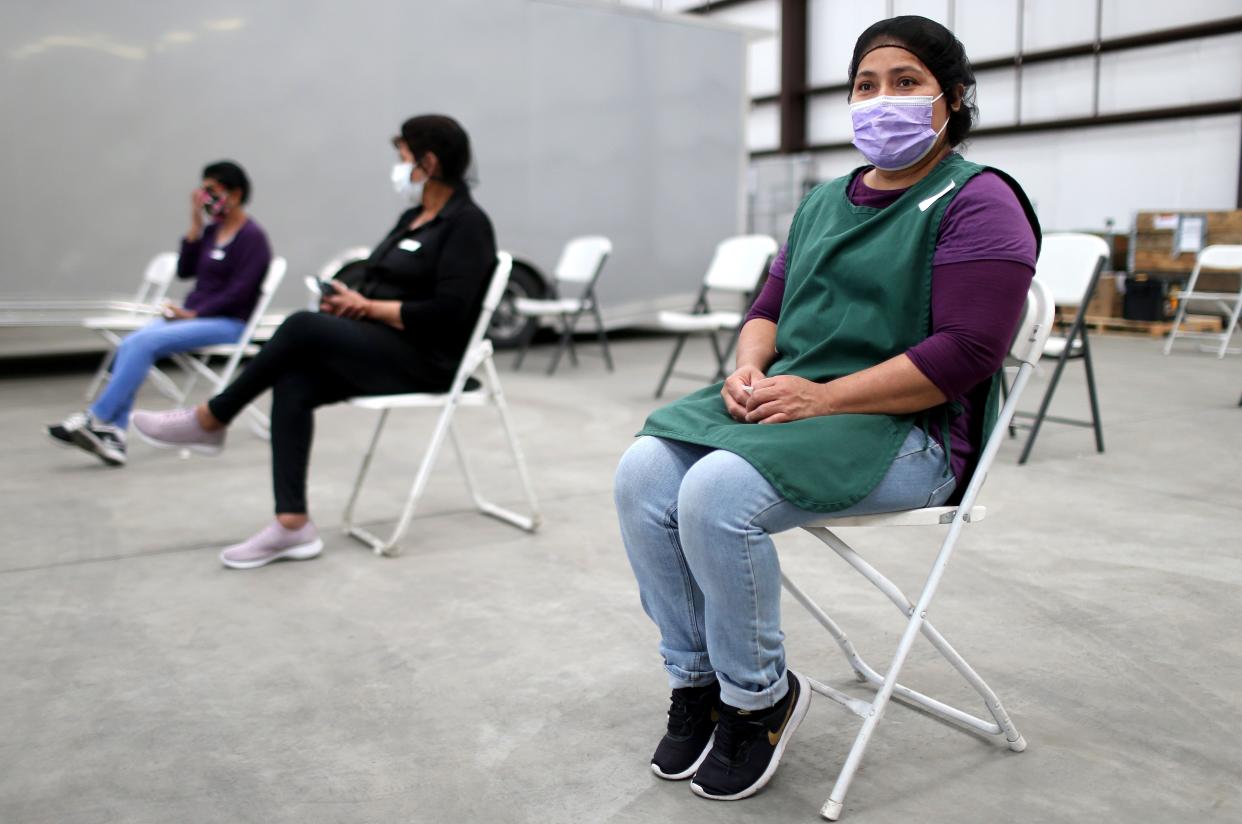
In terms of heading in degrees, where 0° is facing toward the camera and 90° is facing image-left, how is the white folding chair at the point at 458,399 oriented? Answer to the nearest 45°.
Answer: approximately 90°

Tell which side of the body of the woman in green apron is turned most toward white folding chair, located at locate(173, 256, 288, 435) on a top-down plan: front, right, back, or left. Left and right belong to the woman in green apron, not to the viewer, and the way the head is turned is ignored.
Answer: right

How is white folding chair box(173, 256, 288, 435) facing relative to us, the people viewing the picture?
facing to the left of the viewer

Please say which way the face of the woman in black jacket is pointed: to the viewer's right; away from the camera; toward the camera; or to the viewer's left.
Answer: to the viewer's left

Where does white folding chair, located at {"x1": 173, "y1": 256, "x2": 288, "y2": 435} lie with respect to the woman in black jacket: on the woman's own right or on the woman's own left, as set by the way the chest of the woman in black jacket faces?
on the woman's own right

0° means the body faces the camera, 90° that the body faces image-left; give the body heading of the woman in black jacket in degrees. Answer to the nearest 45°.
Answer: approximately 90°

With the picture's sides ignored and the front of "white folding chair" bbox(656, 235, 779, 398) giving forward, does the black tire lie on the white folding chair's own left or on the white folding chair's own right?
on the white folding chair's own right

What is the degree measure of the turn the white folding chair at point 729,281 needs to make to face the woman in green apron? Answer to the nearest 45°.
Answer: approximately 45° to its left

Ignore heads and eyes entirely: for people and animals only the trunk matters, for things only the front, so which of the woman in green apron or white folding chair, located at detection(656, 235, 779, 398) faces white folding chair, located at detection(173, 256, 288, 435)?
white folding chair, located at detection(656, 235, 779, 398)

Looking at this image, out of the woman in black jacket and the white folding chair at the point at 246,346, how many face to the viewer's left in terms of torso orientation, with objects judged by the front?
2

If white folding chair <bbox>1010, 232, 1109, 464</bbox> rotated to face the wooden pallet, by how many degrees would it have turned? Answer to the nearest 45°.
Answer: approximately 135° to its right

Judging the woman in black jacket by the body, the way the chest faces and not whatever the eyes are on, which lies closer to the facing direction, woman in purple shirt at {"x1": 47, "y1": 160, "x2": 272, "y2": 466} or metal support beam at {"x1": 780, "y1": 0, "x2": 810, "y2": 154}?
the woman in purple shirt

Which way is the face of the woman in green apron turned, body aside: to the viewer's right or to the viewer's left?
to the viewer's left
